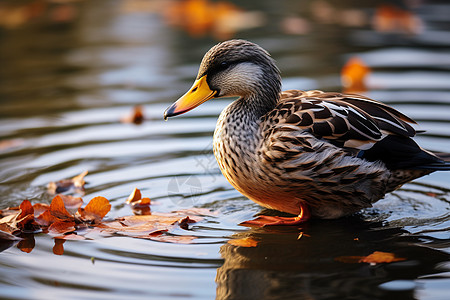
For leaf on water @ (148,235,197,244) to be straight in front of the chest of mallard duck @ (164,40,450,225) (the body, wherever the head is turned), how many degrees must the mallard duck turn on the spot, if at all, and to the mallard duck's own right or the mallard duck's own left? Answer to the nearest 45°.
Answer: approximately 45° to the mallard duck's own left

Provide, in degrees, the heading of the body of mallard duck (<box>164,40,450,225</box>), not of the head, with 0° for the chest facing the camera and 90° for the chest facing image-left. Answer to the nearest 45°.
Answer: approximately 90°

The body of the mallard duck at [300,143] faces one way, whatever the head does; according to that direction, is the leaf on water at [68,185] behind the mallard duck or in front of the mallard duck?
in front

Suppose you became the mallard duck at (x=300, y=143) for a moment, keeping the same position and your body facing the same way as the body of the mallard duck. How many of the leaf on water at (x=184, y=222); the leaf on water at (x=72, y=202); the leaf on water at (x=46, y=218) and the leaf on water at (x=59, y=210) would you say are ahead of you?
4

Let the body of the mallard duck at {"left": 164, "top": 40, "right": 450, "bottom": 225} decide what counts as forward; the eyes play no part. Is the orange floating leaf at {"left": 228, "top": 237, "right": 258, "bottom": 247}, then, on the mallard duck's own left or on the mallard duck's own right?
on the mallard duck's own left

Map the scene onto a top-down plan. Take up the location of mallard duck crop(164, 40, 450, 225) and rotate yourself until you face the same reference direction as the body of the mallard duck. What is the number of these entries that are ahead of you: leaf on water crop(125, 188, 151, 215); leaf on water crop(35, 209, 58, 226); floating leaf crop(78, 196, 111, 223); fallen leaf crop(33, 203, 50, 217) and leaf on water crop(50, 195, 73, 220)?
5

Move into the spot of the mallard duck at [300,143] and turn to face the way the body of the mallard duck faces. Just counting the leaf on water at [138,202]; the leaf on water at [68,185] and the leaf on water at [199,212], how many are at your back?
0

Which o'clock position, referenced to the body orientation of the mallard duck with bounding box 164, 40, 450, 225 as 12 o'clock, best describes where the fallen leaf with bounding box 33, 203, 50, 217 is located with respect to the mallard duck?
The fallen leaf is roughly at 12 o'clock from the mallard duck.

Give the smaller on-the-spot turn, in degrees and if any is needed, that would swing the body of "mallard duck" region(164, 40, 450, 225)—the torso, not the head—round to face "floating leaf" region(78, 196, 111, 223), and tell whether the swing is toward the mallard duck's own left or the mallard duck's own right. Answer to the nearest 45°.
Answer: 0° — it already faces it

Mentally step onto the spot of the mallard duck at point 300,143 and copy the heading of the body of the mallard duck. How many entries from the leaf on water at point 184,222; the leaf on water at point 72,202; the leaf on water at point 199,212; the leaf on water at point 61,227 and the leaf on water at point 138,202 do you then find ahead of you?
5

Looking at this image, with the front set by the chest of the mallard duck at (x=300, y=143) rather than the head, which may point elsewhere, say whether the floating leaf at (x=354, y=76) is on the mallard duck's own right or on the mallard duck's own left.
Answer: on the mallard duck's own right

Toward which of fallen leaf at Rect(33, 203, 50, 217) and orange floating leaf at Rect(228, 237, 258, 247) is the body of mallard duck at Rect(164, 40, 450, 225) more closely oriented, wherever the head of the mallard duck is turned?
the fallen leaf

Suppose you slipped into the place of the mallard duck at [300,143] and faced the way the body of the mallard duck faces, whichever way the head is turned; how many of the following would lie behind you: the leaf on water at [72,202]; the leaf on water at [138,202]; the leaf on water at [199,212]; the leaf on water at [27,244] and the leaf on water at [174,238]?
0

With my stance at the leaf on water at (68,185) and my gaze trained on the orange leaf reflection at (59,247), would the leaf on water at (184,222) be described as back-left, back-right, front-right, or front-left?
front-left

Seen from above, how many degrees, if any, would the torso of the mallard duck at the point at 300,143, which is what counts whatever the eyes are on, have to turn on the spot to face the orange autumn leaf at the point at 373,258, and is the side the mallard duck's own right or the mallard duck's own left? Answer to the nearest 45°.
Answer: approximately 135° to the mallard duck's own left

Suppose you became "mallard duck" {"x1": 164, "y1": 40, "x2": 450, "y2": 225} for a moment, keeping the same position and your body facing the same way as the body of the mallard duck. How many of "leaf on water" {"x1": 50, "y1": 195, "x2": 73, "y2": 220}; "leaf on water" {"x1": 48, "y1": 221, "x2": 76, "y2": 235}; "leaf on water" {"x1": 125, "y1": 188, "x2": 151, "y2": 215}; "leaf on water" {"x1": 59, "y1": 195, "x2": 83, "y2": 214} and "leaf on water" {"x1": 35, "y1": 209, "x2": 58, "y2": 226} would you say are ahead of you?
5

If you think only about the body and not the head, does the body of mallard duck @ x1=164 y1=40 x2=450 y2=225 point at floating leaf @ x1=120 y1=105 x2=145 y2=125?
no

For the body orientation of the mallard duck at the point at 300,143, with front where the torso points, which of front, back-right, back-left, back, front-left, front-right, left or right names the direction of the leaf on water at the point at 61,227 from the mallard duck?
front
